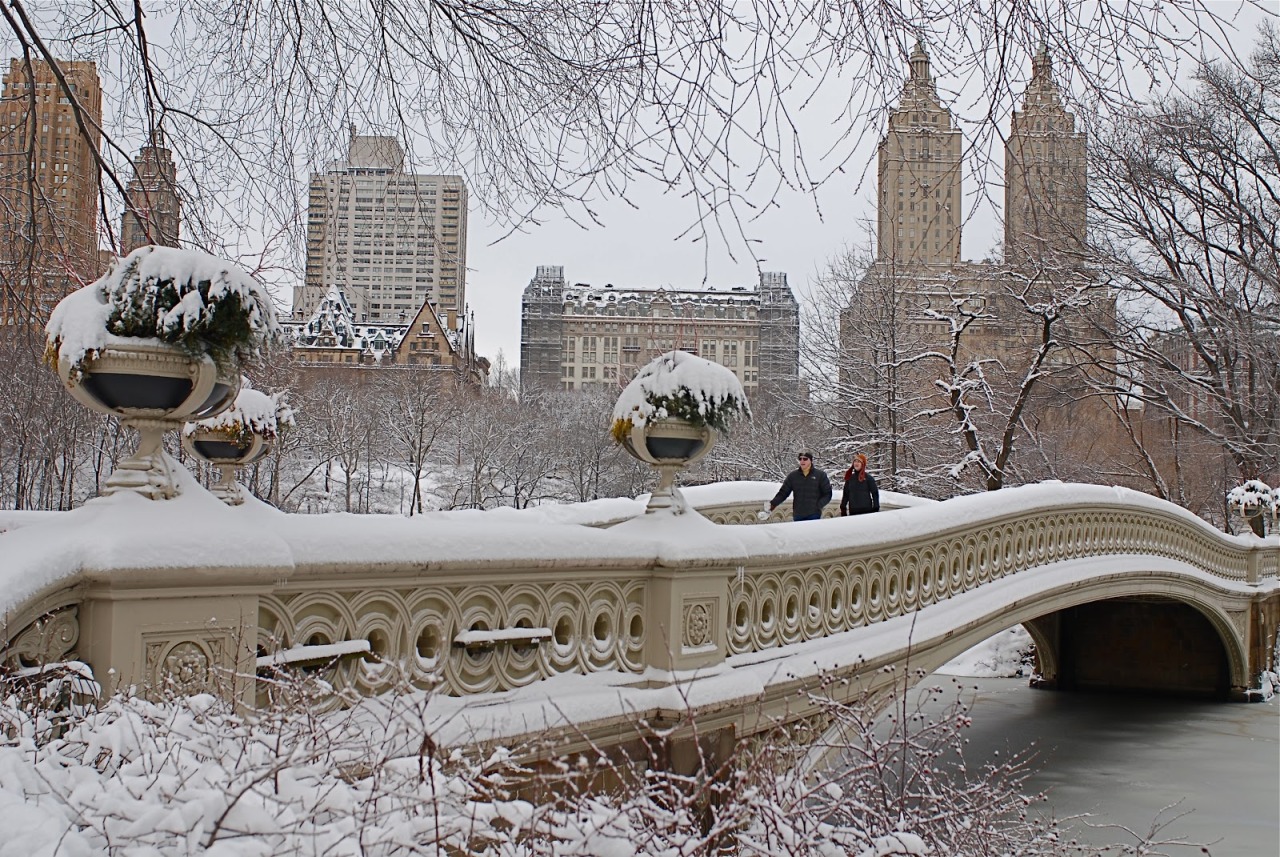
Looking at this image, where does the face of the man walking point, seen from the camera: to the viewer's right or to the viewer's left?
to the viewer's left

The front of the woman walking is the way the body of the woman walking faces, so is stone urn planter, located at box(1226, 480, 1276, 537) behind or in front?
behind

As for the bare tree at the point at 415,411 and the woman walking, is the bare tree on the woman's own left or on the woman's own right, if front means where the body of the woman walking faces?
on the woman's own right

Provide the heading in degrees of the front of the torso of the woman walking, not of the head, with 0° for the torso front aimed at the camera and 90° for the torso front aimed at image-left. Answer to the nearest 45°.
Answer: approximately 45°

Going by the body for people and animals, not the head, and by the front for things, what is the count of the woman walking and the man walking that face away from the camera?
0

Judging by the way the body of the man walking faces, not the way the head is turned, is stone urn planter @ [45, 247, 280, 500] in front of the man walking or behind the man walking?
in front

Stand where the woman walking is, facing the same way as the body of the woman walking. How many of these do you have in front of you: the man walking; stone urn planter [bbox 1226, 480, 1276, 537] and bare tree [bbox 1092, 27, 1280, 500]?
1

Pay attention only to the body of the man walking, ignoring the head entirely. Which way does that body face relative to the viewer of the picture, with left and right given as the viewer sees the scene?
facing the viewer and to the left of the viewer
